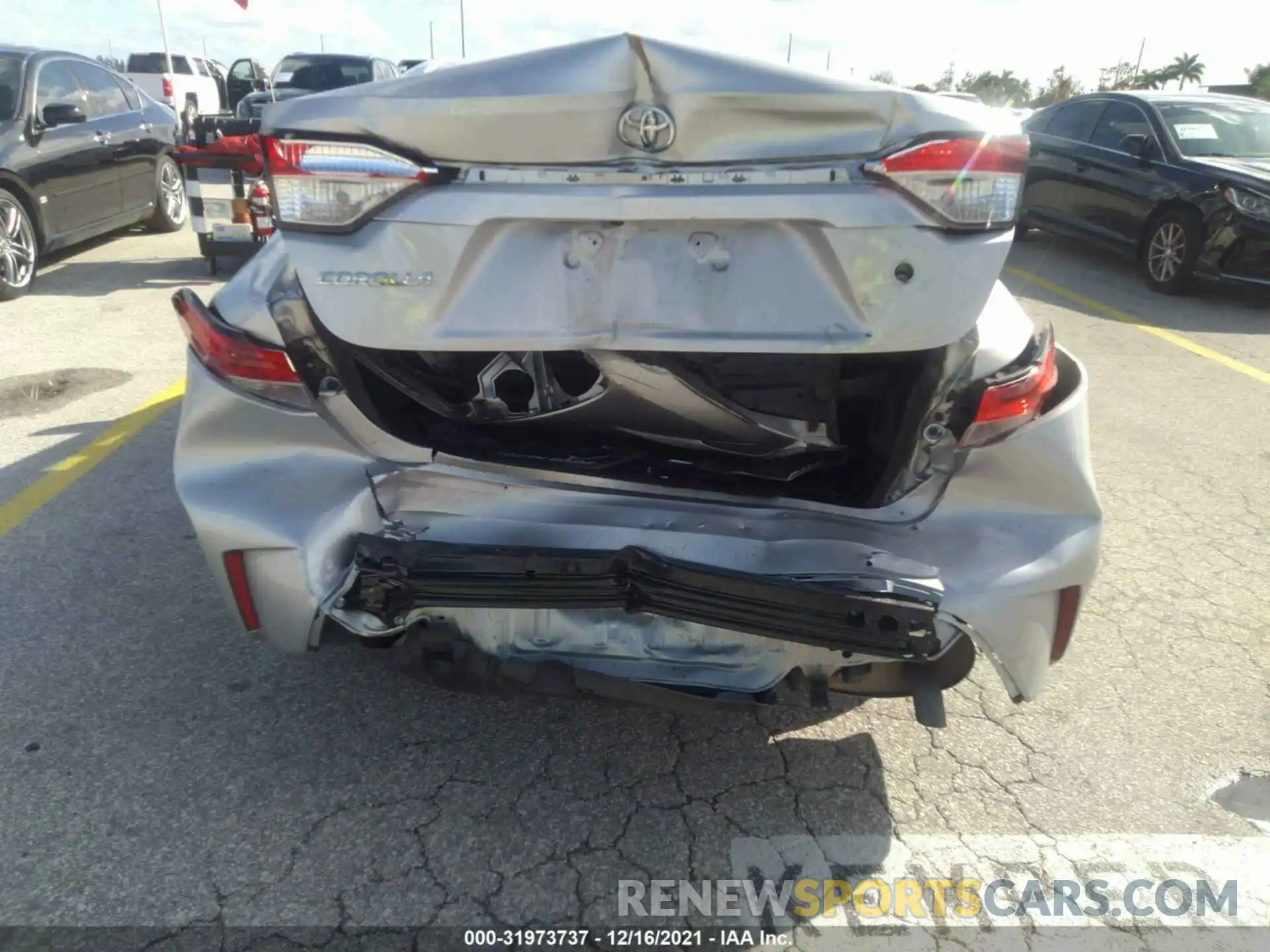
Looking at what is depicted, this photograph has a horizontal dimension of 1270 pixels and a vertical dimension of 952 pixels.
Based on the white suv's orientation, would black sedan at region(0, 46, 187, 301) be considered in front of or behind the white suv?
behind

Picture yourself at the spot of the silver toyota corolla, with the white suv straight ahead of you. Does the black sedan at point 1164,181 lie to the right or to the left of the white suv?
right

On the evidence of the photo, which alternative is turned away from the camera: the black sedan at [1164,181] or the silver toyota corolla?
the silver toyota corolla

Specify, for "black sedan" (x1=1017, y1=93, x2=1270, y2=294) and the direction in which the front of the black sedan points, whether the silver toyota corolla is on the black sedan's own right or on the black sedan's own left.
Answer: on the black sedan's own right

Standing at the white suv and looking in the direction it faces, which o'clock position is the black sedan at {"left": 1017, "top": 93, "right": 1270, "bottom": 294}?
The black sedan is roughly at 4 o'clock from the white suv.

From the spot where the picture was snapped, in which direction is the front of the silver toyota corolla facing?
facing away from the viewer

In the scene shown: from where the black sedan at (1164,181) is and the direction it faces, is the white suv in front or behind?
behind

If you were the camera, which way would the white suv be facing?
facing away from the viewer and to the right of the viewer
